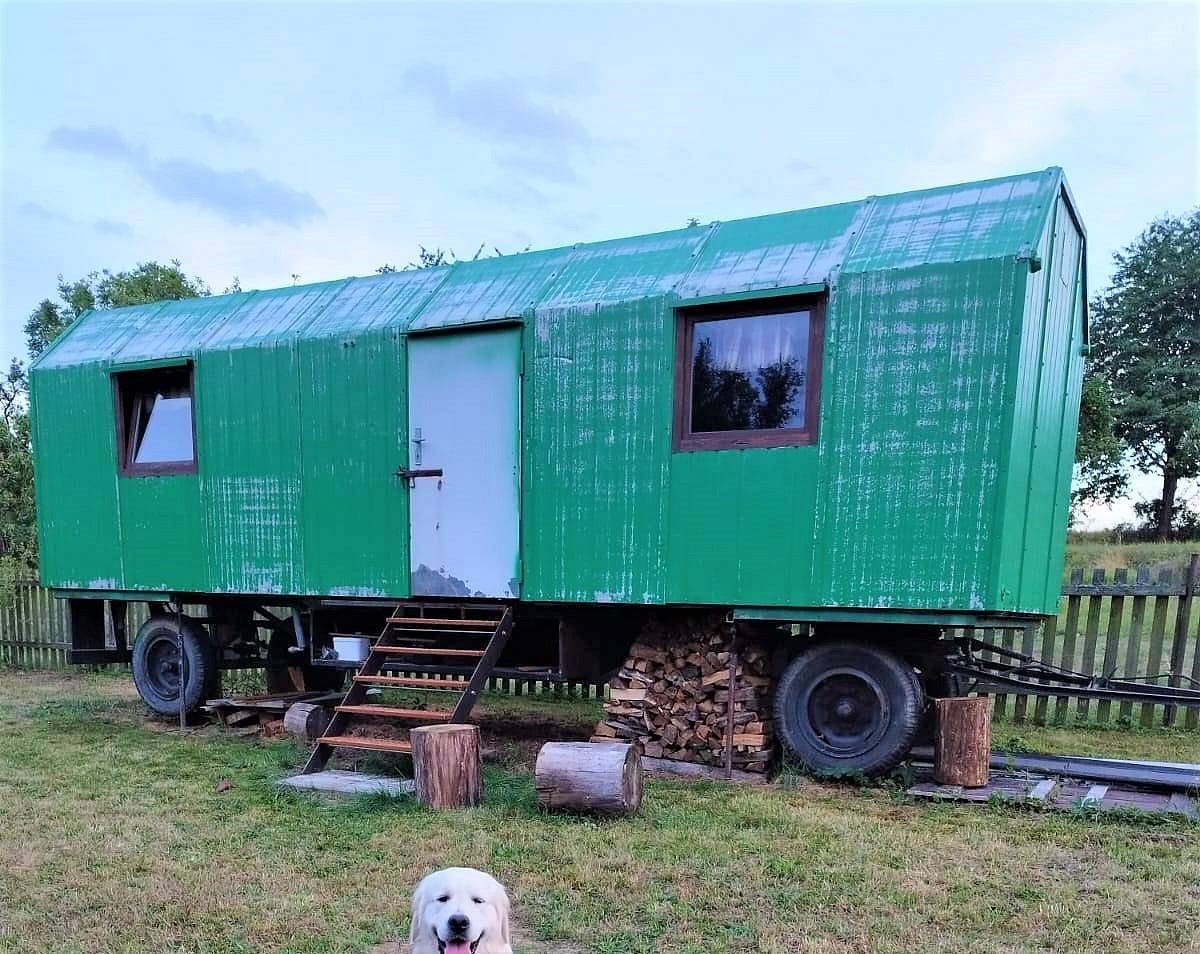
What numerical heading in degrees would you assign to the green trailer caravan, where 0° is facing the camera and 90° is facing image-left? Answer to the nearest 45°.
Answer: approximately 315°

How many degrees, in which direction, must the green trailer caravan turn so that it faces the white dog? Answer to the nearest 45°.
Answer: approximately 45° to its right
